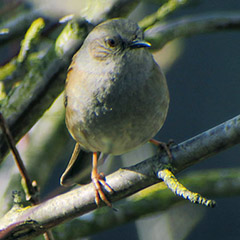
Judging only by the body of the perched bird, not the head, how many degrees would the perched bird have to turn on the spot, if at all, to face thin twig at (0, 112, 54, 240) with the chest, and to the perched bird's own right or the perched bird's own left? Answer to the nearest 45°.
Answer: approximately 90° to the perched bird's own right

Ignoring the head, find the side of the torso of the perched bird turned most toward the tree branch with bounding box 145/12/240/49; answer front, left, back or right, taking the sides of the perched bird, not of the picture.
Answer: left

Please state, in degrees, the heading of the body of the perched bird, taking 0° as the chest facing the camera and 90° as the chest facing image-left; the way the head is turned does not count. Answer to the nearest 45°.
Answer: approximately 315°
